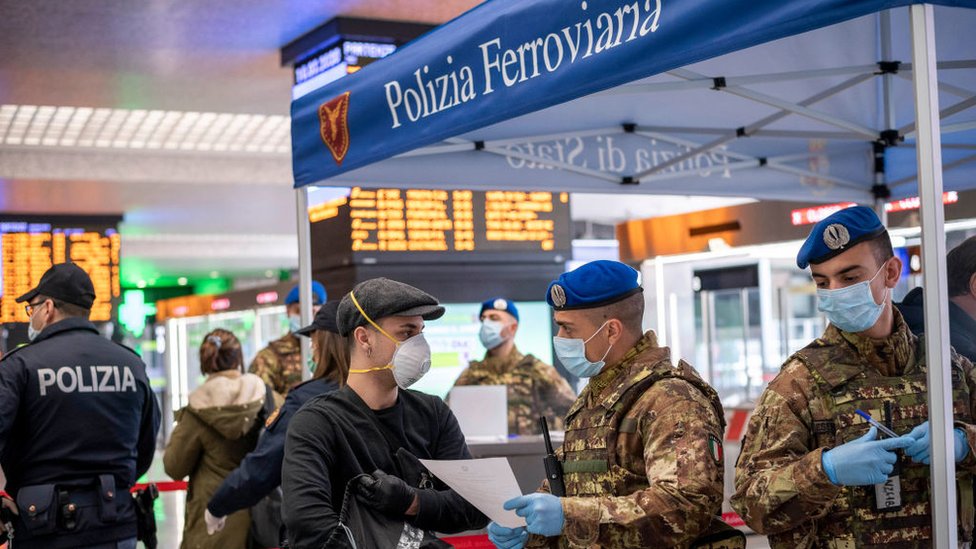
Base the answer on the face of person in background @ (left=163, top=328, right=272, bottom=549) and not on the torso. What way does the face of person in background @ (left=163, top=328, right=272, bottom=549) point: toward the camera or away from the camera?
away from the camera

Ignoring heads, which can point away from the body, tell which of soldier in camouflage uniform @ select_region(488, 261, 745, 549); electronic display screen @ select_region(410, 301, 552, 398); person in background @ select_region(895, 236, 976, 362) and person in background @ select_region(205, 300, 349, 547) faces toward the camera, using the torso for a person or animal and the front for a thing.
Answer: the electronic display screen

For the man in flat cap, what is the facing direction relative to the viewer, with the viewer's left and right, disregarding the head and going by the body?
facing the viewer and to the right of the viewer

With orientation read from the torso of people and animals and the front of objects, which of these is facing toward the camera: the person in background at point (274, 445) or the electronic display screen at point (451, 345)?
the electronic display screen

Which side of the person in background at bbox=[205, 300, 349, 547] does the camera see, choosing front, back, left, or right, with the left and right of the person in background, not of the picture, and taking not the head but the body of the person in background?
left

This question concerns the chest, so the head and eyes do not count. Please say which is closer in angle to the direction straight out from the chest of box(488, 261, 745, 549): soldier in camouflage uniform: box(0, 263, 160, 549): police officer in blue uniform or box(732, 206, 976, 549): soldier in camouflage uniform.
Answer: the police officer in blue uniform

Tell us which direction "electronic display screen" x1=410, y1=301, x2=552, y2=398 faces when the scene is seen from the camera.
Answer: facing the viewer

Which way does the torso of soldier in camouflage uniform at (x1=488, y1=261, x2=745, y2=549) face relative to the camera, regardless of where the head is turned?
to the viewer's left

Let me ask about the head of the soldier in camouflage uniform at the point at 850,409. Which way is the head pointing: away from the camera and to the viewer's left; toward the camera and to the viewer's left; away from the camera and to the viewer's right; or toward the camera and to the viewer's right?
toward the camera and to the viewer's left

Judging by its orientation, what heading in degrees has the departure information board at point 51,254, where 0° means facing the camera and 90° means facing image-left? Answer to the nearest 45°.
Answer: approximately 0°
